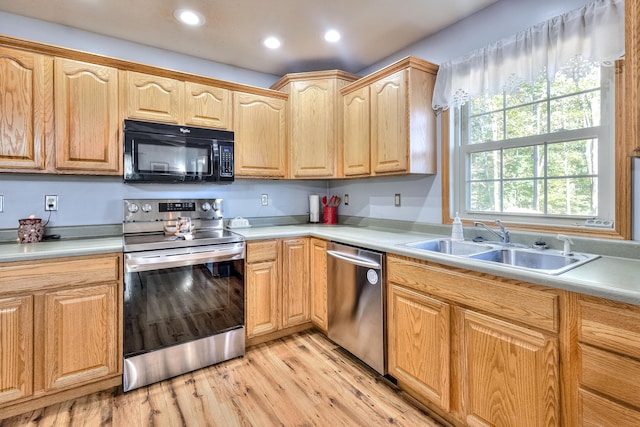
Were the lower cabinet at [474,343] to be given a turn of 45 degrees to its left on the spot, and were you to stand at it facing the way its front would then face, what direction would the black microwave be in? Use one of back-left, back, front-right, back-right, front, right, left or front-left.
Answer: right

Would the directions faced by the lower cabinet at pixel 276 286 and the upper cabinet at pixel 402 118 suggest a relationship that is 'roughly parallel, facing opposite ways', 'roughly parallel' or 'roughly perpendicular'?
roughly perpendicular

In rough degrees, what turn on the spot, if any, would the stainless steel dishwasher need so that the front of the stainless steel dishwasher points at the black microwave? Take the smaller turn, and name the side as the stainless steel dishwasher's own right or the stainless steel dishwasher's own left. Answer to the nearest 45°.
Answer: approximately 45° to the stainless steel dishwasher's own right

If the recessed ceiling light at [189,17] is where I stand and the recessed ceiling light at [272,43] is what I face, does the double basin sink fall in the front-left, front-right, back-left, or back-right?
front-right

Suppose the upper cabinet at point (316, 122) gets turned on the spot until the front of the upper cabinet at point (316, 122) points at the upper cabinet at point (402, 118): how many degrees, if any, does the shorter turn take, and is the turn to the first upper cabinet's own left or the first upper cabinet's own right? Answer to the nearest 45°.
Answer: approximately 45° to the first upper cabinet's own left

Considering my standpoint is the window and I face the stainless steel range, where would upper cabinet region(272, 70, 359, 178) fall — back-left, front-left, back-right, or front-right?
front-right

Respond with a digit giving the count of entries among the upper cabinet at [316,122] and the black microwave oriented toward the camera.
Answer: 2

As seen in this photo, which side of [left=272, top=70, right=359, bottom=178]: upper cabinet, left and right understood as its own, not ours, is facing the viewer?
front

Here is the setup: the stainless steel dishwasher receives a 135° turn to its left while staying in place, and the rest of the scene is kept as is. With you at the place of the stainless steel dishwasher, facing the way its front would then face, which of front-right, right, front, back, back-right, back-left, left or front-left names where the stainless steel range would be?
back

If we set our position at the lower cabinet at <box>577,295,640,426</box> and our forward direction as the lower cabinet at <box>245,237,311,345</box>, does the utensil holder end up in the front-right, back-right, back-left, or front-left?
front-right

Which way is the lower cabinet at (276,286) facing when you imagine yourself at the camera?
facing the viewer and to the right of the viewer

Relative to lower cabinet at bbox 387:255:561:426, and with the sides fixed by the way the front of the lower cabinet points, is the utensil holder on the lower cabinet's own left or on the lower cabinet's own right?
on the lower cabinet's own right

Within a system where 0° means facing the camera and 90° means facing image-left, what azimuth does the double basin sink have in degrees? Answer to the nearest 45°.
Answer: approximately 45°

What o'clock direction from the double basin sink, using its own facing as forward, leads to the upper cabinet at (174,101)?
The upper cabinet is roughly at 1 o'clock from the double basin sink.

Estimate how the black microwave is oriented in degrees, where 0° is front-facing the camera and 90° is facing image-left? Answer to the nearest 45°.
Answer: approximately 0°

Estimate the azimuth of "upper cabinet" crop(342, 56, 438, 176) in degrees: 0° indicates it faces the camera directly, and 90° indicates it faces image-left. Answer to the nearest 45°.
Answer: approximately 45°
